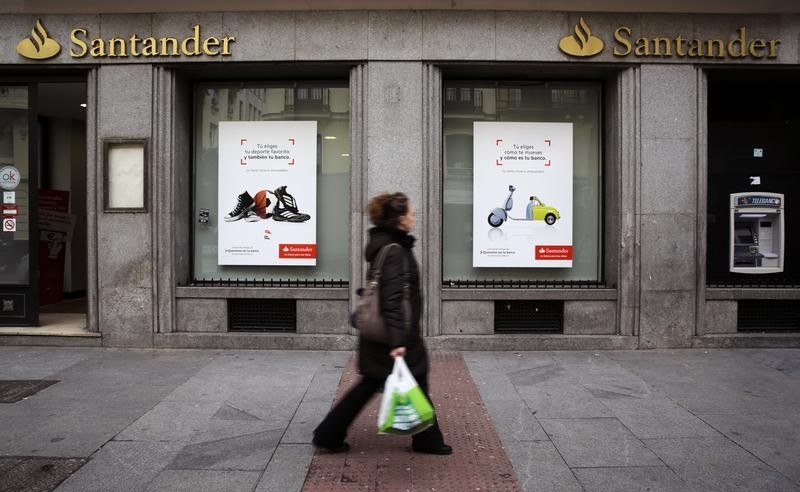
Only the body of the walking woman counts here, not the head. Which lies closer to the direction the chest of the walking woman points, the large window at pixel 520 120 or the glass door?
the large window

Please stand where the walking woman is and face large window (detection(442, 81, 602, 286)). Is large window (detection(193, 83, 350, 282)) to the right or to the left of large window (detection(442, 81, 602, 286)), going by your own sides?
left

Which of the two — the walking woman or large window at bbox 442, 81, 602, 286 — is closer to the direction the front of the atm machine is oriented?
the walking woman

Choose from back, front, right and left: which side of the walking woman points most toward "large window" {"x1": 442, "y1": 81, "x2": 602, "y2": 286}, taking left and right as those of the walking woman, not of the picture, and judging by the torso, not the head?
left

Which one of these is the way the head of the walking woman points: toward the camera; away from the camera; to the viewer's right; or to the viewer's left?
to the viewer's right

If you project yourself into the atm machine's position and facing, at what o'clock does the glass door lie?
The glass door is roughly at 2 o'clock from the atm machine.

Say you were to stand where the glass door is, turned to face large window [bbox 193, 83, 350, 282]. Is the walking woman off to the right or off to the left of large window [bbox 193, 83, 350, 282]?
right

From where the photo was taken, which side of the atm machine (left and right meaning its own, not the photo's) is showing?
front

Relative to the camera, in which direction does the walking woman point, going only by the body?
to the viewer's right

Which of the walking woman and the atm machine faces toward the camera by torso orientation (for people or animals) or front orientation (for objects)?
the atm machine

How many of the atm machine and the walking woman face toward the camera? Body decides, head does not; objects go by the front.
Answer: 1

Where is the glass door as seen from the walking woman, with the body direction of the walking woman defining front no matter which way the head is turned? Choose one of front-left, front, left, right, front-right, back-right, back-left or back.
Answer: back-left

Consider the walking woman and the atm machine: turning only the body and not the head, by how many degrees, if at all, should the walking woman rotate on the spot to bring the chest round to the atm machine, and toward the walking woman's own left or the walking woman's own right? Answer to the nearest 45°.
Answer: approximately 45° to the walking woman's own left
